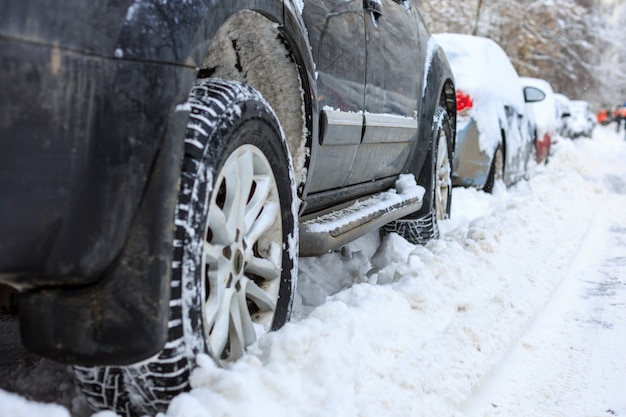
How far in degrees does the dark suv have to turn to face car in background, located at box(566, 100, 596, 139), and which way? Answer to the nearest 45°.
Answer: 0° — it already faces it

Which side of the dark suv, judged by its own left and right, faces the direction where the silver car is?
front

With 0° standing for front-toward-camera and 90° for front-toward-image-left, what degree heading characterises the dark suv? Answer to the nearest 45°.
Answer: approximately 225°
